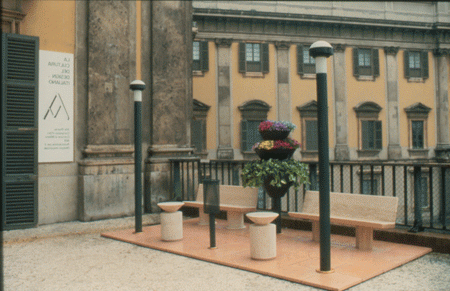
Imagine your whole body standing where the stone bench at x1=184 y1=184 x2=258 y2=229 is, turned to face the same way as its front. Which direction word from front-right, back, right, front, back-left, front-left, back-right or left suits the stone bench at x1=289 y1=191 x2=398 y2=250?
left

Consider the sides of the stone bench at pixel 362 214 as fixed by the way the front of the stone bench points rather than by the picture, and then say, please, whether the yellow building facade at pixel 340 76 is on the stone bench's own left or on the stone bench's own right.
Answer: on the stone bench's own right

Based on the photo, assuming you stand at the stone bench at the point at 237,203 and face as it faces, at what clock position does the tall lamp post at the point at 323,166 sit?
The tall lamp post is roughly at 10 o'clock from the stone bench.

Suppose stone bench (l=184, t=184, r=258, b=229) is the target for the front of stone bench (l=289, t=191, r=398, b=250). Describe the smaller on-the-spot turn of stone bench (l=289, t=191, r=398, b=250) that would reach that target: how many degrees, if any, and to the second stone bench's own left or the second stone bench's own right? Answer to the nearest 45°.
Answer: approximately 90° to the second stone bench's own right

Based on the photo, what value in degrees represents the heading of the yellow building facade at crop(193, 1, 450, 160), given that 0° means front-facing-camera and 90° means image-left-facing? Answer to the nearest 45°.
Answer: approximately 0°

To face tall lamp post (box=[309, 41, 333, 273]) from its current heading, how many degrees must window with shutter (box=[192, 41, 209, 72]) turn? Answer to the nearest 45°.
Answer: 0° — it already faces it

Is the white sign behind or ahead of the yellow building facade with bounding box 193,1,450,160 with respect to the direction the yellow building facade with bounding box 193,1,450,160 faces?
ahead

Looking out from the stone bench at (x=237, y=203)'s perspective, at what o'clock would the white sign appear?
The white sign is roughly at 2 o'clock from the stone bench.

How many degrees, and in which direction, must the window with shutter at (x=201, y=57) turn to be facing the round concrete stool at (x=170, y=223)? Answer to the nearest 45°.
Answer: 0° — it already faces it

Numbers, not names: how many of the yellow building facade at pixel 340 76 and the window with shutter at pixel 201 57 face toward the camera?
2
